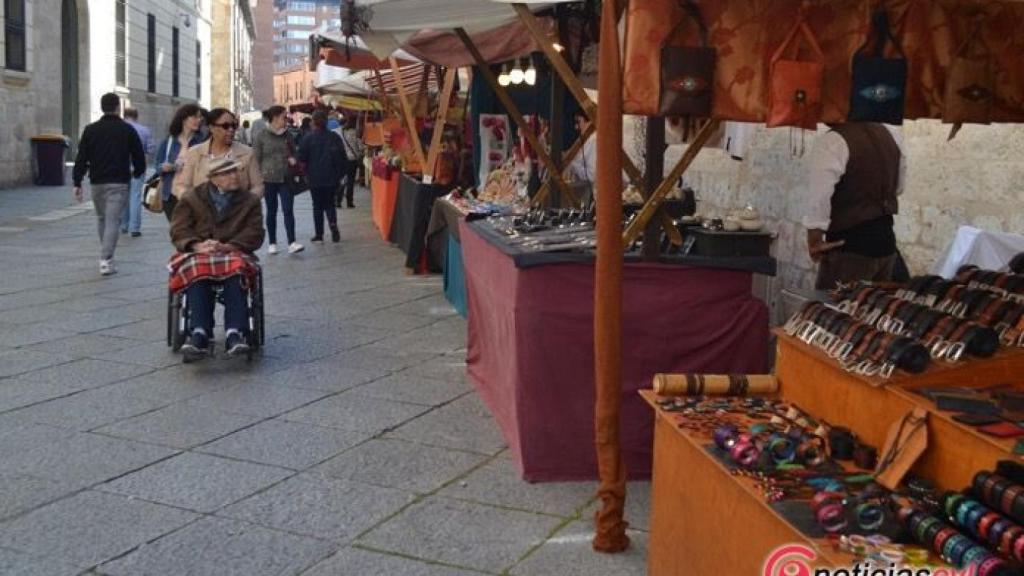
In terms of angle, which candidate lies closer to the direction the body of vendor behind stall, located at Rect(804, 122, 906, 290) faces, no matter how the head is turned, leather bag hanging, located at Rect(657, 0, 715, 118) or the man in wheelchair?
the man in wheelchair

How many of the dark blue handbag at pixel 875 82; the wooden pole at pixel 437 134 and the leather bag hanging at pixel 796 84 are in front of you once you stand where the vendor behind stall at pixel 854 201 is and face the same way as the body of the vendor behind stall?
1

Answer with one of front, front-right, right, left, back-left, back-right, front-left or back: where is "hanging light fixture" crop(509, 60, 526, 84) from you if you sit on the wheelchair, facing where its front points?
back-left

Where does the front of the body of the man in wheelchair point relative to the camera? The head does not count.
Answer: toward the camera

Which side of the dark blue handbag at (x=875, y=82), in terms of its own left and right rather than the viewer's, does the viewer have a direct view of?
front

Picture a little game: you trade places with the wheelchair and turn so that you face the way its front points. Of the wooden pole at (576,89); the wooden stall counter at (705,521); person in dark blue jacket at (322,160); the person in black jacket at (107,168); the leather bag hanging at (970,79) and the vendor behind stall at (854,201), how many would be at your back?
2

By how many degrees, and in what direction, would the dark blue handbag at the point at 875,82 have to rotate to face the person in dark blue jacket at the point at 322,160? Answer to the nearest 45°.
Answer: approximately 135° to its right

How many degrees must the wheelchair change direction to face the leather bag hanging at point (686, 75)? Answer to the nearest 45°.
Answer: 0° — it already faces it

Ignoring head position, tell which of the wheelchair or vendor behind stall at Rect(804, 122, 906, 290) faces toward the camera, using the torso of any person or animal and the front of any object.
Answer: the wheelchair

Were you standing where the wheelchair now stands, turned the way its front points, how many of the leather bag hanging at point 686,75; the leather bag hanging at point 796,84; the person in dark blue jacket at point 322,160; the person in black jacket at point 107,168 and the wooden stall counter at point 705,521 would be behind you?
2

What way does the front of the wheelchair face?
toward the camera

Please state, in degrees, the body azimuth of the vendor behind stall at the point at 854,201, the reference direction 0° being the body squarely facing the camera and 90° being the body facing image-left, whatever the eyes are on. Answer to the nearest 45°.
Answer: approximately 135°
